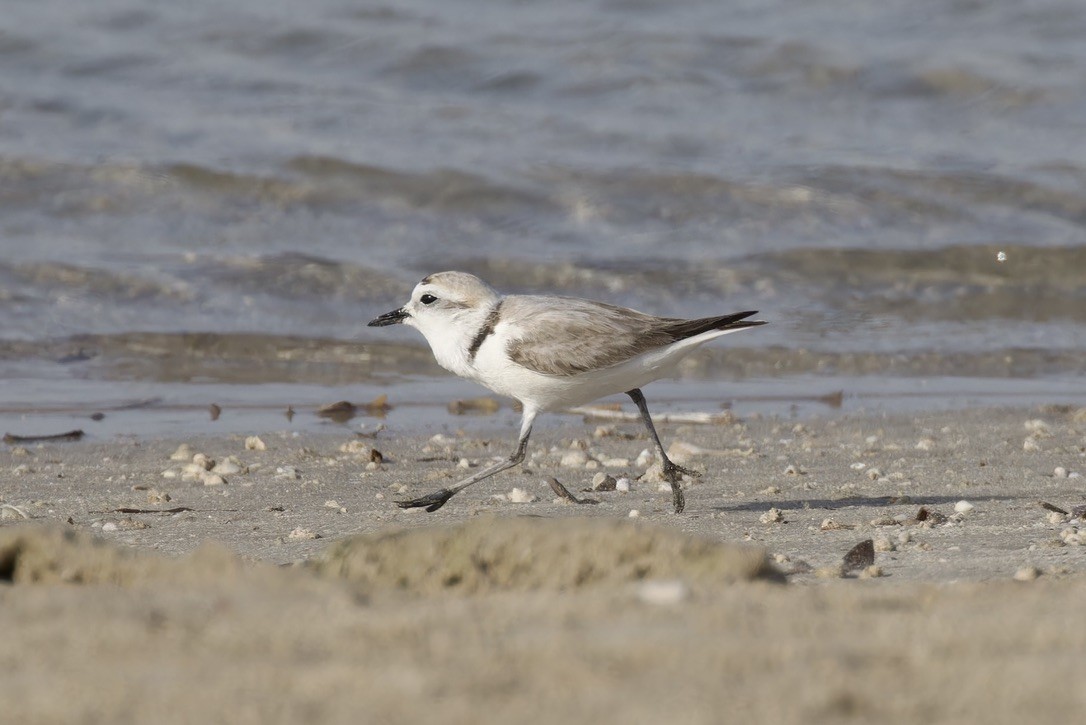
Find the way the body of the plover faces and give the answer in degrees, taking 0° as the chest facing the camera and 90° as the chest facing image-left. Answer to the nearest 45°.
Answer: approximately 90°

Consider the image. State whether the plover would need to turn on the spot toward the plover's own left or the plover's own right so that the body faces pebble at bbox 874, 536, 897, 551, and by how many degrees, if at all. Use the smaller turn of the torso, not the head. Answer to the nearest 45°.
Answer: approximately 135° to the plover's own left

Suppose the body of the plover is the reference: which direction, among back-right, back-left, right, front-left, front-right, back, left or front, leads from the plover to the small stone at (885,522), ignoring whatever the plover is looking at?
back-left

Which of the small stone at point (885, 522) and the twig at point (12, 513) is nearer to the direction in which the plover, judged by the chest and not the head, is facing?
the twig

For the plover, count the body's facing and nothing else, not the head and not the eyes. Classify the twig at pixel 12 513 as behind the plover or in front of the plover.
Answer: in front

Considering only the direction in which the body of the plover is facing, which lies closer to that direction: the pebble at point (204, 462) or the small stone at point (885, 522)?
the pebble

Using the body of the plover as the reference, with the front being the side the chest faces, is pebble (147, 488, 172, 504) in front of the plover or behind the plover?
in front

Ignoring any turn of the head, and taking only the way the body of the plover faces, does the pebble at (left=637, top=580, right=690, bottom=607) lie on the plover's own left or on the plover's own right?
on the plover's own left

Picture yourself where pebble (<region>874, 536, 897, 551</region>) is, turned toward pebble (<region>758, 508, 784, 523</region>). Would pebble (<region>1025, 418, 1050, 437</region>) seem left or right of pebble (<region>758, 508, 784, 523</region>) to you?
right

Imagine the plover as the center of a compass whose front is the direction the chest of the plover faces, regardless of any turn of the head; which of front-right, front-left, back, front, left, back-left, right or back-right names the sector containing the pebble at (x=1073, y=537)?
back-left
